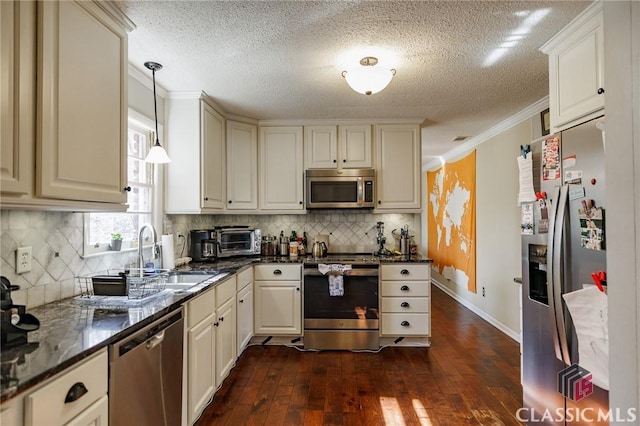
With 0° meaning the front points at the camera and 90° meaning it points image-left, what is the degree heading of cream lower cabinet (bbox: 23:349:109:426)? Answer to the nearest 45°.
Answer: approximately 315°

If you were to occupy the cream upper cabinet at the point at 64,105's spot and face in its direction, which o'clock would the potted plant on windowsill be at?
The potted plant on windowsill is roughly at 8 o'clock from the cream upper cabinet.

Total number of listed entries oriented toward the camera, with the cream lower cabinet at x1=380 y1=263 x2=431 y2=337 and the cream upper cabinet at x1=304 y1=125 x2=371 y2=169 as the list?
2

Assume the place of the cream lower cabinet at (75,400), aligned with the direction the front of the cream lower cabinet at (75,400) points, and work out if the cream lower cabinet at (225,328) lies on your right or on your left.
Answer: on your left

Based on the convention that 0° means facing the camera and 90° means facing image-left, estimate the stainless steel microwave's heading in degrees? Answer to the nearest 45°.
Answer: approximately 0°

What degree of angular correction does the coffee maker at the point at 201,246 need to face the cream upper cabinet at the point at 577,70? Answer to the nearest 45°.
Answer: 0° — it already faces it

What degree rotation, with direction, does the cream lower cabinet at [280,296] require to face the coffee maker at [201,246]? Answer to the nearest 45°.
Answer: approximately 90° to its right

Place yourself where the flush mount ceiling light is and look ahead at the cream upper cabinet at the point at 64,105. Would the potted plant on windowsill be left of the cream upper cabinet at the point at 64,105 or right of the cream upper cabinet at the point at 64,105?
right
